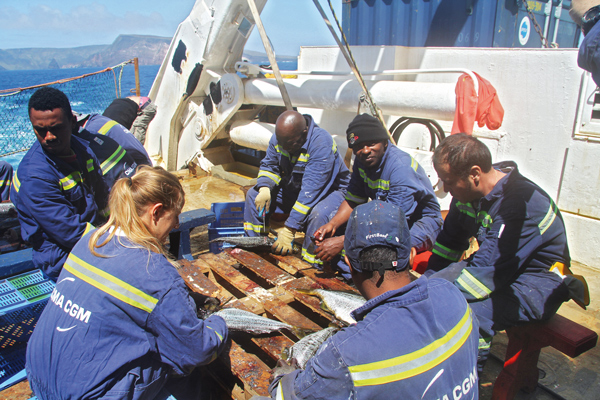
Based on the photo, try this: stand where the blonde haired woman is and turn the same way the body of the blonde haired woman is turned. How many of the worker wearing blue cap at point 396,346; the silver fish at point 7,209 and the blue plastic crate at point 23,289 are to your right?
1

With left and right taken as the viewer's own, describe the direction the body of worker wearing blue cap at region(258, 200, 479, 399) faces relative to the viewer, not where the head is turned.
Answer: facing away from the viewer and to the left of the viewer

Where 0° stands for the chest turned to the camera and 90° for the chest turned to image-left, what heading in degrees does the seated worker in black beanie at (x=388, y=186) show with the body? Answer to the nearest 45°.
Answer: approximately 45°

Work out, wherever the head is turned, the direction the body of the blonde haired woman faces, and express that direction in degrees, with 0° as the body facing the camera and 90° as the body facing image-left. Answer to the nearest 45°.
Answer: approximately 225°

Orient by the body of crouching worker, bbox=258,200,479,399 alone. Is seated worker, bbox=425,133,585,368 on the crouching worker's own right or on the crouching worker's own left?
on the crouching worker's own right

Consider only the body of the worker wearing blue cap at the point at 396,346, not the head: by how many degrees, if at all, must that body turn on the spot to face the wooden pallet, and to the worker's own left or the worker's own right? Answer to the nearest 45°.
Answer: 0° — they already face it

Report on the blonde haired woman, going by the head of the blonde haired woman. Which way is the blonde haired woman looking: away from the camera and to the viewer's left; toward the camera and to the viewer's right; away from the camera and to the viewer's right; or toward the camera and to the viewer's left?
away from the camera and to the viewer's right

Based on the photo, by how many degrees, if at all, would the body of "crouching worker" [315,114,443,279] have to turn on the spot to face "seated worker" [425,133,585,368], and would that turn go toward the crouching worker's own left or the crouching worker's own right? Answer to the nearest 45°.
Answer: approximately 90° to the crouching worker's own left

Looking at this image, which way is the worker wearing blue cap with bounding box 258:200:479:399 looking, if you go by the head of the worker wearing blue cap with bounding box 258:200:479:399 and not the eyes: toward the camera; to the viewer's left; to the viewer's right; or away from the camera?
away from the camera

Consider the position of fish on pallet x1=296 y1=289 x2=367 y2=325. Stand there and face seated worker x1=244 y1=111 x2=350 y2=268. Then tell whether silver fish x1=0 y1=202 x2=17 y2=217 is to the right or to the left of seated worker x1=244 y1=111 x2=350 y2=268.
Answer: left

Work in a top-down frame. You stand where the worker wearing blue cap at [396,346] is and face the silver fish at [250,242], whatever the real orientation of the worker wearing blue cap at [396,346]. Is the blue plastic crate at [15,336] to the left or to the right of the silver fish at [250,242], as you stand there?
left

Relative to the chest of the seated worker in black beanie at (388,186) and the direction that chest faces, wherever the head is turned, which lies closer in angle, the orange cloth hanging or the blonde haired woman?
the blonde haired woman

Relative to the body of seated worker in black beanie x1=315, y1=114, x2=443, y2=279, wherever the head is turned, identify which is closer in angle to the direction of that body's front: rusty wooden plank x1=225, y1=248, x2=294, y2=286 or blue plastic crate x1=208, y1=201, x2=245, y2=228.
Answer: the rusty wooden plank
